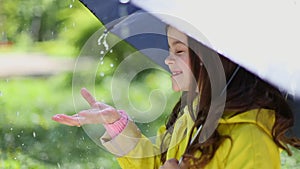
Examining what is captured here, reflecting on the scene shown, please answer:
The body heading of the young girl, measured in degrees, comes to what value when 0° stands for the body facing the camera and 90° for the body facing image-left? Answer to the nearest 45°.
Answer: approximately 90°

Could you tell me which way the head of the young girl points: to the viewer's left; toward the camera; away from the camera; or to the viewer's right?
to the viewer's left
